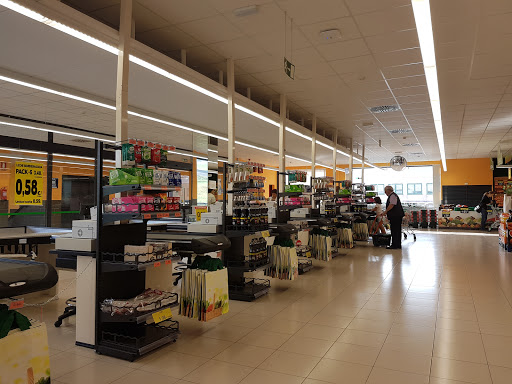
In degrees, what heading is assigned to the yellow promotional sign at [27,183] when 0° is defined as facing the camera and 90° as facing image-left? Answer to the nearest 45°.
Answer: approximately 0°

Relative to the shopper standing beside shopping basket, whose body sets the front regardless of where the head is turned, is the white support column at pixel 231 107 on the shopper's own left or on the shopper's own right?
on the shopper's own left

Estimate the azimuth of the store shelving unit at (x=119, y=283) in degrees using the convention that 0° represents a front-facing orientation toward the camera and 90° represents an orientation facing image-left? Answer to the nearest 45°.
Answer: approximately 315°

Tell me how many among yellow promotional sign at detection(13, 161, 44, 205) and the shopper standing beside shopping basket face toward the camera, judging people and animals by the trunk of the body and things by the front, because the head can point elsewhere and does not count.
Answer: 1

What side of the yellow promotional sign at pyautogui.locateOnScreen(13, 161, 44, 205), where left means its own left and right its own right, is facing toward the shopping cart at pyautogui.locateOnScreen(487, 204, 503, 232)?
left

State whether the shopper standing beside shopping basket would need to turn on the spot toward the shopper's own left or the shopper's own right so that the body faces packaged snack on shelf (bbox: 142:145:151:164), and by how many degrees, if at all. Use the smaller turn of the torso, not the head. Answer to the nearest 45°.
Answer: approximately 90° to the shopper's own left

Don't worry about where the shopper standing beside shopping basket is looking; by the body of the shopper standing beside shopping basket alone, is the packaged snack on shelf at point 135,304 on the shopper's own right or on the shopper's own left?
on the shopper's own left

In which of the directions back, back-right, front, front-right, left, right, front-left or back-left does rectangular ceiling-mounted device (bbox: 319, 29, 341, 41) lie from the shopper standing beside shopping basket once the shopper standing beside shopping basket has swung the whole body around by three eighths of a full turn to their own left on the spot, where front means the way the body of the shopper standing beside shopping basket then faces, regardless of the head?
front-right

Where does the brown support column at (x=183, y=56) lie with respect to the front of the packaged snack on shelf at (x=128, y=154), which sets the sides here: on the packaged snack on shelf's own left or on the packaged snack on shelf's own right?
on the packaged snack on shelf's own left

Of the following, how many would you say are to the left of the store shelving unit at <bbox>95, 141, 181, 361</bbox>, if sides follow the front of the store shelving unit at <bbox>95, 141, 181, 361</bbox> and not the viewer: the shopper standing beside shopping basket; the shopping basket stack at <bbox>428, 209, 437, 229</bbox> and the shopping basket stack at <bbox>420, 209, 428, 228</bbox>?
3

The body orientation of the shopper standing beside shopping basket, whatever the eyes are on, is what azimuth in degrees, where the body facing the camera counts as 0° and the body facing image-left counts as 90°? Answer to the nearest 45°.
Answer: approximately 90°

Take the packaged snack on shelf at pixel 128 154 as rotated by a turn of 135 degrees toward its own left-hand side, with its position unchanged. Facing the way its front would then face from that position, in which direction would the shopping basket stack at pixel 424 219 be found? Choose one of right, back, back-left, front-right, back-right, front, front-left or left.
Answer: front-right

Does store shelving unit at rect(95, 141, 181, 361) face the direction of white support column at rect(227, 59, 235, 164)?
no

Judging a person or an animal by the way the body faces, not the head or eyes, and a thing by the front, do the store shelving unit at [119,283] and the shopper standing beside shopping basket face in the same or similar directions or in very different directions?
very different directions

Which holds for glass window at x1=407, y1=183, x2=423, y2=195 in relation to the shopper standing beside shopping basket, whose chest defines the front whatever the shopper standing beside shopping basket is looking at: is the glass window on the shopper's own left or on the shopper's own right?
on the shopper's own right

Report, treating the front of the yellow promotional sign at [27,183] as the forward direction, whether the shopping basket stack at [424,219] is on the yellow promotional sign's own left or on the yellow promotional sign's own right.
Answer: on the yellow promotional sign's own left
